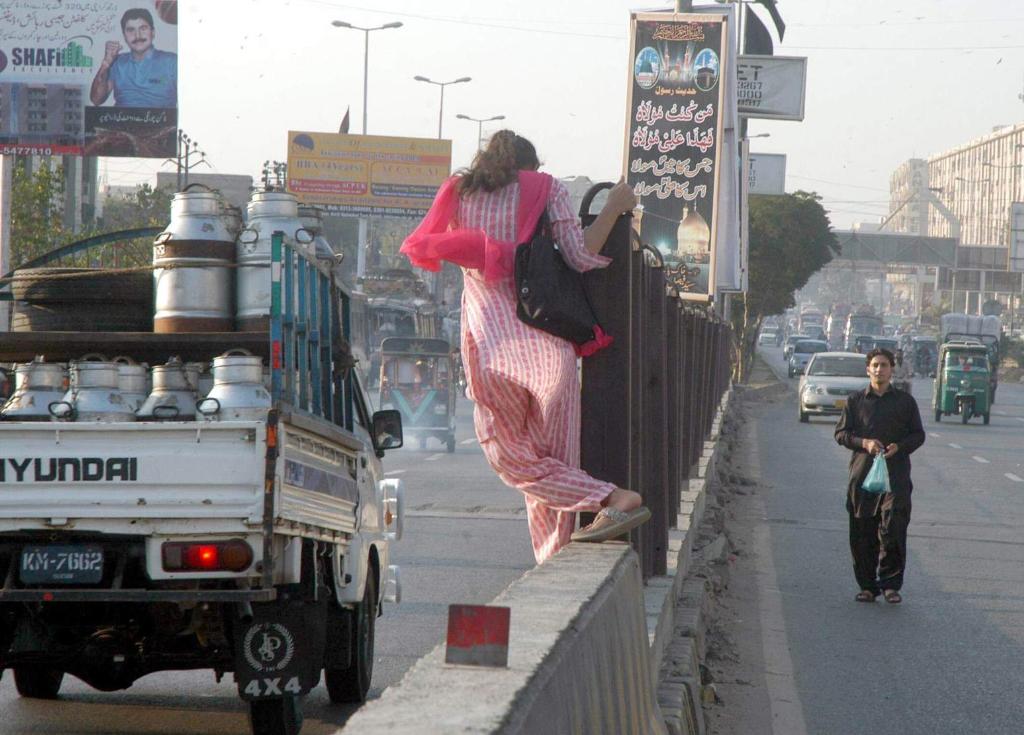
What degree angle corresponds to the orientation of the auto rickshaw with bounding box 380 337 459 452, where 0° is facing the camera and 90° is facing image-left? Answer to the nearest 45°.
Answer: approximately 180°

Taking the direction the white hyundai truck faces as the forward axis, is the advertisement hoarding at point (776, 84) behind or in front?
in front

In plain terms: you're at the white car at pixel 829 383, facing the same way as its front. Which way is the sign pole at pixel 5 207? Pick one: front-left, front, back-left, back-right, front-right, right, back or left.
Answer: front-right

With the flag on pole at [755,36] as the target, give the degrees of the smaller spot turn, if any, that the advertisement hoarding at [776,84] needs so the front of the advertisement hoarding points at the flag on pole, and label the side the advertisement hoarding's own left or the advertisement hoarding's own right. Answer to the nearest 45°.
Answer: approximately 180°

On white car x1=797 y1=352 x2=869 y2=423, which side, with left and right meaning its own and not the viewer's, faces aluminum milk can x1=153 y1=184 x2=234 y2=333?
front

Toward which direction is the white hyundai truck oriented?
away from the camera

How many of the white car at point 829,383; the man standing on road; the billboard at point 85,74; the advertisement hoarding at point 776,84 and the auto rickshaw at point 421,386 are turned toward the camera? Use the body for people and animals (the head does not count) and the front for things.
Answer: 4

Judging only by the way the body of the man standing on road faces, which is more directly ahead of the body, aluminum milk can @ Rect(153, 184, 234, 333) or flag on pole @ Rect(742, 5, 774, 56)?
the aluminum milk can

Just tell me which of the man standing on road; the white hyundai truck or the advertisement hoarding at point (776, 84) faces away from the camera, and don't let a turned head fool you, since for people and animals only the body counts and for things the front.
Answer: the white hyundai truck

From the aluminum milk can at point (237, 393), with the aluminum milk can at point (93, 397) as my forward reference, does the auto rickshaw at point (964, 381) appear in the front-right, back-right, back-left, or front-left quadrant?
back-right
